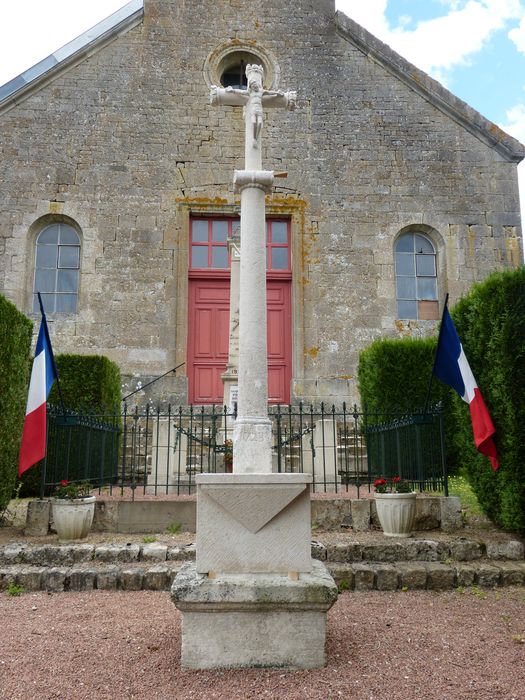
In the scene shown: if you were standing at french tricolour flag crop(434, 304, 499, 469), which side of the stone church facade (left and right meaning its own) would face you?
front

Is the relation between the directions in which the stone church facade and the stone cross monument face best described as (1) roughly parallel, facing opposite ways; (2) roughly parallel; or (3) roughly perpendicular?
roughly parallel

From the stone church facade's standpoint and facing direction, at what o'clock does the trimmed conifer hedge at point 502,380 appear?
The trimmed conifer hedge is roughly at 11 o'clock from the stone church facade.

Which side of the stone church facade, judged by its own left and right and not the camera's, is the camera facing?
front

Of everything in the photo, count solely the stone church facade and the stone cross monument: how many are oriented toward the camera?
2

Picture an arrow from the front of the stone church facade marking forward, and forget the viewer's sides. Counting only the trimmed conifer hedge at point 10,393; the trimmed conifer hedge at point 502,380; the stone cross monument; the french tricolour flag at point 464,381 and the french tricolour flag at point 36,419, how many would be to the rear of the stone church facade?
0

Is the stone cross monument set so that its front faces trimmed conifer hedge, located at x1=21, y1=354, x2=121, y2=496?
no

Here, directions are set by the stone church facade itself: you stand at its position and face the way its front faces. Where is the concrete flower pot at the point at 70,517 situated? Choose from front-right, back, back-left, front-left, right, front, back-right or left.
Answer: front

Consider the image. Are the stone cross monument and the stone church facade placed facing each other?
no

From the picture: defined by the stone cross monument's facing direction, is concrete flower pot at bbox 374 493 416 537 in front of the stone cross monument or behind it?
behind

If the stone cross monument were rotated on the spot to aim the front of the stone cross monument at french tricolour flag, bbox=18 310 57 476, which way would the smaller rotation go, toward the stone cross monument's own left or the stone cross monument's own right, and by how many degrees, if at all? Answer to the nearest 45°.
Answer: approximately 135° to the stone cross monument's own right

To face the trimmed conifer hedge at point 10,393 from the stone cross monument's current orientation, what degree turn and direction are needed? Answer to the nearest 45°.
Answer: approximately 135° to its right

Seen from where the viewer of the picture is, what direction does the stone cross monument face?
facing the viewer

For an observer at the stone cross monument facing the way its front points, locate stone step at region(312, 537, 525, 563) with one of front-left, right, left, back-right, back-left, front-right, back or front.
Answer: back-left

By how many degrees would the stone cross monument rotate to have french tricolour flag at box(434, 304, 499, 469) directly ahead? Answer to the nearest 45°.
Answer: approximately 135° to its left

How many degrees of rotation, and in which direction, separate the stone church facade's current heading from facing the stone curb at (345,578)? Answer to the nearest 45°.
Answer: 0° — it already faces it
